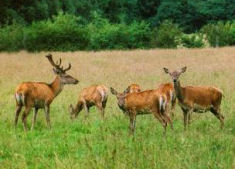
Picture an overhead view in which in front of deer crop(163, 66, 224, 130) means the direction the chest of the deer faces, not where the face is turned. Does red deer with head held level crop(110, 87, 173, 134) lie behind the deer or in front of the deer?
in front

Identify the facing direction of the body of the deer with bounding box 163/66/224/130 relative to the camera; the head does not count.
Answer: to the viewer's left

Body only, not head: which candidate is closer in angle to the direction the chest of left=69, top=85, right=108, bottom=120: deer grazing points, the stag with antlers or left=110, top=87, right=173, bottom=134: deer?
the stag with antlers

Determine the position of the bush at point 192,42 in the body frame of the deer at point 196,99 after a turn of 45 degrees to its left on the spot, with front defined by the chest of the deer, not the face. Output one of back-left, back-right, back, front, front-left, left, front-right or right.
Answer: back-right

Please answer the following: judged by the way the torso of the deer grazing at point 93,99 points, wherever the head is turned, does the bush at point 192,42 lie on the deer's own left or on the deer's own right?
on the deer's own right

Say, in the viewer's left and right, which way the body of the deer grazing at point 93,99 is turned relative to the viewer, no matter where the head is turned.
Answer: facing away from the viewer and to the left of the viewer

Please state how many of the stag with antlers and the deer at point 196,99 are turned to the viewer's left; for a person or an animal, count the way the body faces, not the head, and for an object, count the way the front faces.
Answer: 1

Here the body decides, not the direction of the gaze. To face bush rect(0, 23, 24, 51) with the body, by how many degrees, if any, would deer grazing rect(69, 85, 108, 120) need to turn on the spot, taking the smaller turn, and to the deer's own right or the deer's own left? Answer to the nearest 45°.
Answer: approximately 45° to the deer's own right

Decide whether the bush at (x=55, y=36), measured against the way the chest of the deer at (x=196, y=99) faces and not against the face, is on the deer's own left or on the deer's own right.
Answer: on the deer's own right

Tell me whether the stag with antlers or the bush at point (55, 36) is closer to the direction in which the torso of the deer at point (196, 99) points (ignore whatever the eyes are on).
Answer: the stag with antlers

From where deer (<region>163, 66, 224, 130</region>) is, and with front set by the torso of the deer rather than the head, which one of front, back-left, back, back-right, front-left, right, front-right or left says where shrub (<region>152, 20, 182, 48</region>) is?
right
